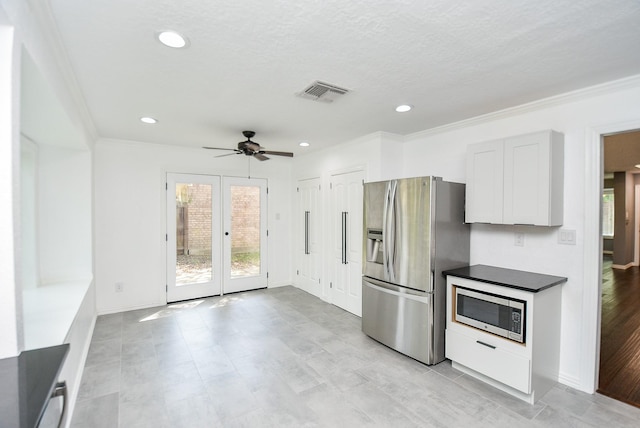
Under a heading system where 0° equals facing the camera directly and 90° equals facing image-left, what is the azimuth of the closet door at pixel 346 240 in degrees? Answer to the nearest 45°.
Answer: approximately 45°

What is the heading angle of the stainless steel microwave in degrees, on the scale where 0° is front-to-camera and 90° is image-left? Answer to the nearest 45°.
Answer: approximately 45°

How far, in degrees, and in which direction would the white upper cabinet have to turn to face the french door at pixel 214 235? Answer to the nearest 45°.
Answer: approximately 45° to its right

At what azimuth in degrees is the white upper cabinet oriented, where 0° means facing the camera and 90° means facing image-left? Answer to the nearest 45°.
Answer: approximately 45°

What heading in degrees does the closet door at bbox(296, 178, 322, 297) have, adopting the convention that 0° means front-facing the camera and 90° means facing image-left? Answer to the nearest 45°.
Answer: approximately 45°

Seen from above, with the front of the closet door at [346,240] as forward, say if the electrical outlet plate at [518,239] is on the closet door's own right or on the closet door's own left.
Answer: on the closet door's own left

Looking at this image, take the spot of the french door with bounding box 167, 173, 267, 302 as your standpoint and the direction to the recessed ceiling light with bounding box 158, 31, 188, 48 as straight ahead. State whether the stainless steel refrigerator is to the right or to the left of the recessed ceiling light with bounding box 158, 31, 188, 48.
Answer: left

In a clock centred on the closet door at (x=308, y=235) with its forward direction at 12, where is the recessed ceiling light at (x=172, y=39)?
The recessed ceiling light is roughly at 11 o'clock from the closet door.

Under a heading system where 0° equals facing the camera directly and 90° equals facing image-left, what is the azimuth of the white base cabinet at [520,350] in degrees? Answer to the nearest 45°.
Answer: approximately 45°

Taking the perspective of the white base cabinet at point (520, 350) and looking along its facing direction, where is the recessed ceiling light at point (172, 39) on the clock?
The recessed ceiling light is roughly at 12 o'clock from the white base cabinet.
